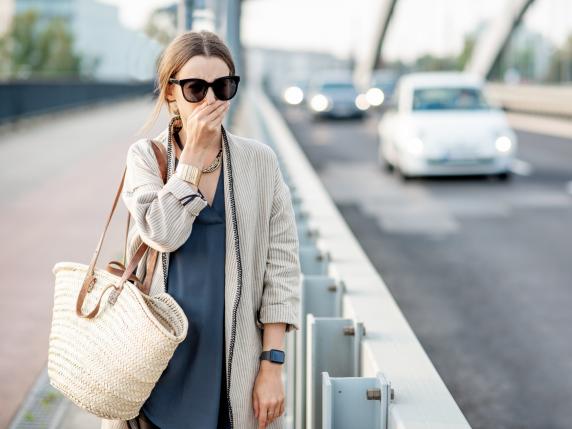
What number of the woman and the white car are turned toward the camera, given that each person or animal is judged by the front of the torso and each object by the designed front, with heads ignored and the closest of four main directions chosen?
2

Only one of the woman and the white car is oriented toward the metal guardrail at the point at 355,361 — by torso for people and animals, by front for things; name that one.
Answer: the white car

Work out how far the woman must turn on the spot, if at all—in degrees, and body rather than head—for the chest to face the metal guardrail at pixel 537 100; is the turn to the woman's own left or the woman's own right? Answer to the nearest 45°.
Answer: approximately 135° to the woman's own left

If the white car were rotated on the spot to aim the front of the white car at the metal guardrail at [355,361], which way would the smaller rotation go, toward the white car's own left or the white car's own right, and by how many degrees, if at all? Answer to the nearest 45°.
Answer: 0° — it already faces it

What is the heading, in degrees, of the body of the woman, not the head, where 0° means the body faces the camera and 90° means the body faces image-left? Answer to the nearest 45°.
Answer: approximately 0°

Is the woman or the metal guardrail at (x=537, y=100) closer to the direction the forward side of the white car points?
the woman

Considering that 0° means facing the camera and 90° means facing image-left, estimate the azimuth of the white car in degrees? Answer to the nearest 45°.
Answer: approximately 0°

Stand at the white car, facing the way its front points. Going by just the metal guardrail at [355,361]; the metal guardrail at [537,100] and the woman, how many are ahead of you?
2
